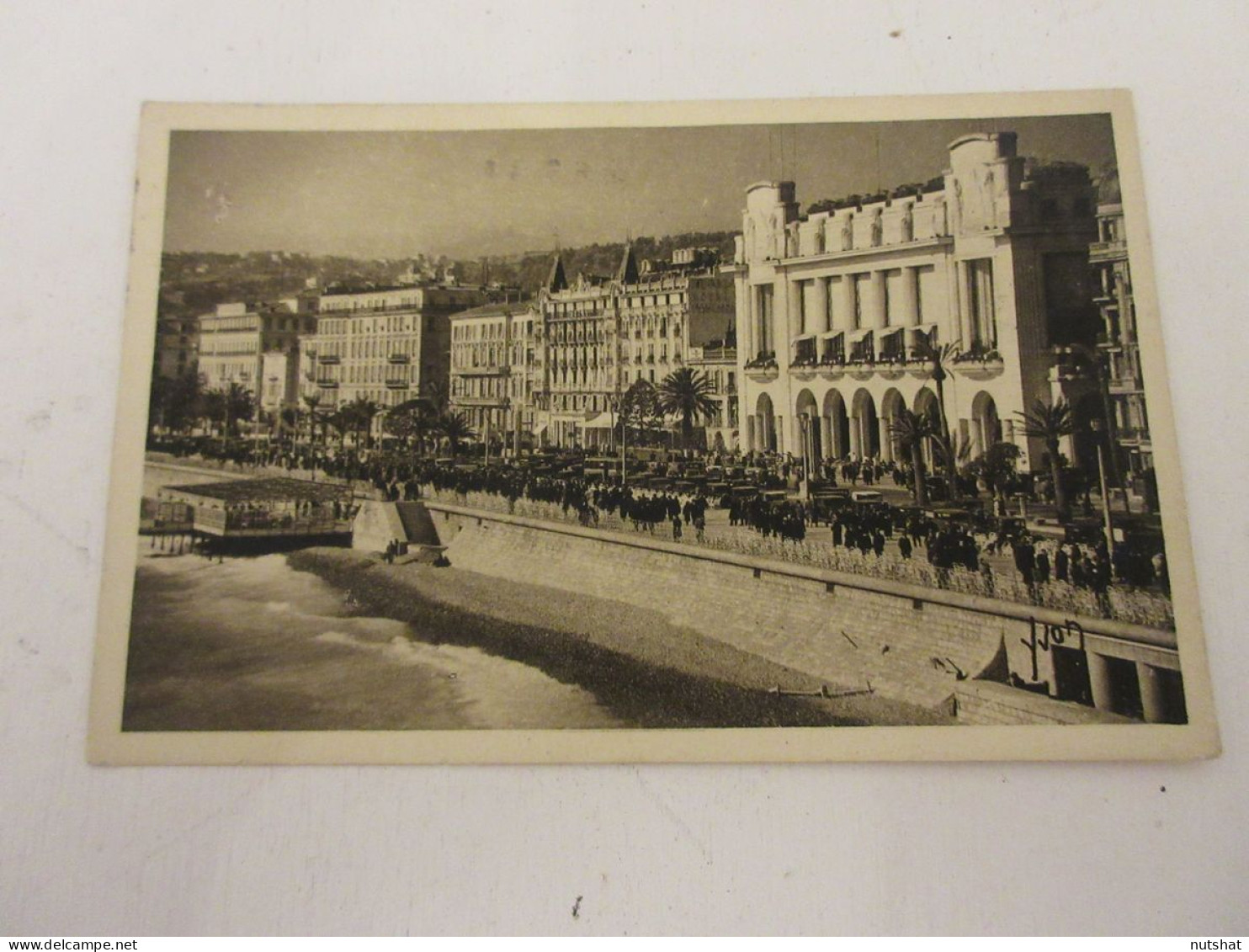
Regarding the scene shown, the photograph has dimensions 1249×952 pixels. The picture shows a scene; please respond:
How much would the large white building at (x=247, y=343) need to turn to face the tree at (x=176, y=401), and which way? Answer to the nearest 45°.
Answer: approximately 90° to its right

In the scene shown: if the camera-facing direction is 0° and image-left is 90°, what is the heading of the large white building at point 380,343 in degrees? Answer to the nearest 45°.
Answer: approximately 45°

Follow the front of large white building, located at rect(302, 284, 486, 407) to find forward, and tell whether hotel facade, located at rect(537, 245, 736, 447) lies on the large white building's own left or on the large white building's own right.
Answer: on the large white building's own left

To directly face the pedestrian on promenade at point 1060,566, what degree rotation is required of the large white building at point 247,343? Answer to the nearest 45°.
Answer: approximately 90° to its left
